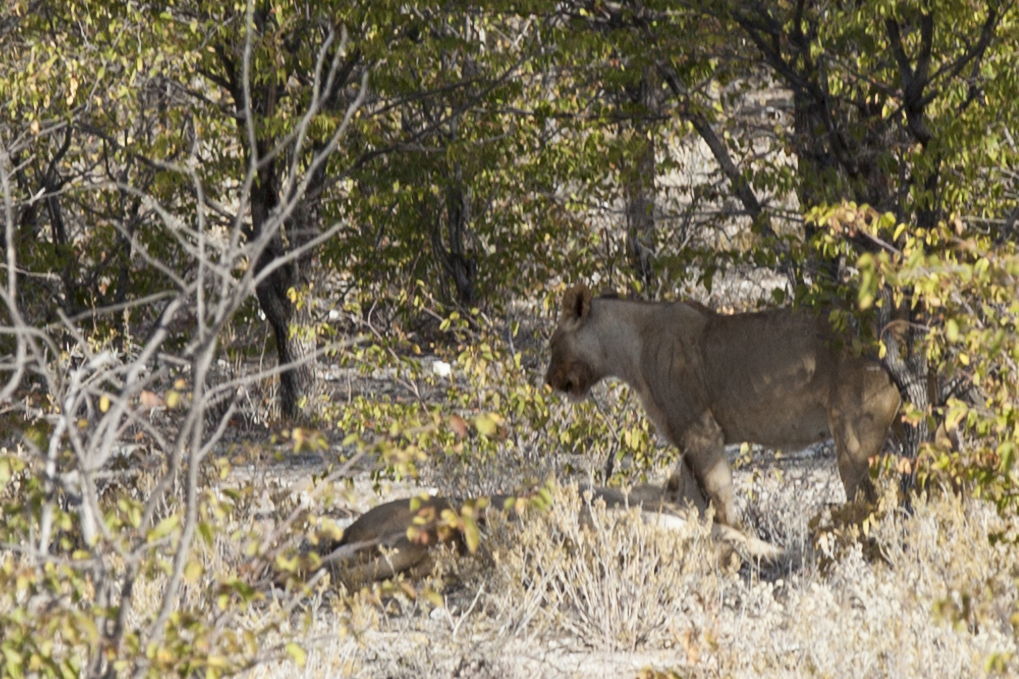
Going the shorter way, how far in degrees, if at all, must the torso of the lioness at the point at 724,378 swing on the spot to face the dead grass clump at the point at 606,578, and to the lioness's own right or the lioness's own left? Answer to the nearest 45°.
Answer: approximately 90° to the lioness's own left

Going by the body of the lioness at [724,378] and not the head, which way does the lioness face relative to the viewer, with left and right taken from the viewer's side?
facing to the left of the viewer

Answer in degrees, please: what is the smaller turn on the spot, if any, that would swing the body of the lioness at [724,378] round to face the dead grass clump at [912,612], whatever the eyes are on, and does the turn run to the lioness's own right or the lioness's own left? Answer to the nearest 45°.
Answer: approximately 90° to the lioness's own left

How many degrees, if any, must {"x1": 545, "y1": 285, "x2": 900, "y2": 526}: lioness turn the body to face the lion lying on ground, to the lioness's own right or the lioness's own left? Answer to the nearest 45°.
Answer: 0° — it already faces it

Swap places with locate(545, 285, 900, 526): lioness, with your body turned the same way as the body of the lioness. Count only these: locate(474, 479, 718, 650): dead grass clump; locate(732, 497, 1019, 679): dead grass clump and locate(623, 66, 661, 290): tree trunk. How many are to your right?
1

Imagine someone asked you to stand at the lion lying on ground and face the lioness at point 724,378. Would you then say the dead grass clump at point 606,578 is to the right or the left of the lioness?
right

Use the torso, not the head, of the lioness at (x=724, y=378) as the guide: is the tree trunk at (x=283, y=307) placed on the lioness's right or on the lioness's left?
on the lioness's right

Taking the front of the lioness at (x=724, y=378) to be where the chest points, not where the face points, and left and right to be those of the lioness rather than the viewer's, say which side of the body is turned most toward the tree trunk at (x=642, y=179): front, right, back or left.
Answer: right
